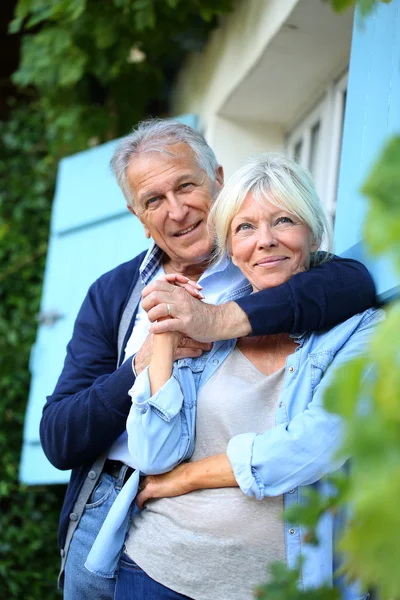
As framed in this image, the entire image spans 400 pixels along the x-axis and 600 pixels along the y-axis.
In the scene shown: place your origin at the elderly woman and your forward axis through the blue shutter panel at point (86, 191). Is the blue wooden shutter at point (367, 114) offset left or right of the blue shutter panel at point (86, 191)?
right

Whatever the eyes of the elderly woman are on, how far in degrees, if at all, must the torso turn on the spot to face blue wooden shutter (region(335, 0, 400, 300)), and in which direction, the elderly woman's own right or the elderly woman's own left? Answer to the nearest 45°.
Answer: approximately 135° to the elderly woman's own left

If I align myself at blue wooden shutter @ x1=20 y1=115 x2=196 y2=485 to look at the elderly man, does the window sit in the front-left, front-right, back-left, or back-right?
front-left

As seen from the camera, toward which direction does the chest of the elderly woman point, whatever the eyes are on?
toward the camera

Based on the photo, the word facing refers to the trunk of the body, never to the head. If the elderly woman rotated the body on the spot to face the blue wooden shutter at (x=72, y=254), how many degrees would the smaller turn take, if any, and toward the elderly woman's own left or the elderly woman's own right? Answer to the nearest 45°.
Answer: approximately 180°

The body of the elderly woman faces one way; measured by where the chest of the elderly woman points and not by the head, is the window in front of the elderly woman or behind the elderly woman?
behind

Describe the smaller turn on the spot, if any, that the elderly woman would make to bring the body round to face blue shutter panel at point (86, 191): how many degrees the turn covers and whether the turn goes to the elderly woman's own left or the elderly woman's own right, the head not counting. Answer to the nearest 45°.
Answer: approximately 180°
